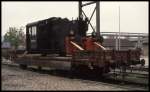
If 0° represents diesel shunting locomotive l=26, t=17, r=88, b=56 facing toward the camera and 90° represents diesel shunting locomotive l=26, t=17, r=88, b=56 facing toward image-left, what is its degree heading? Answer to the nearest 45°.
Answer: approximately 315°
